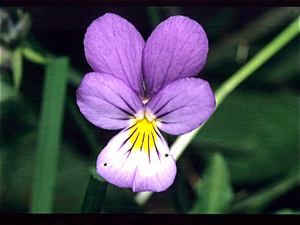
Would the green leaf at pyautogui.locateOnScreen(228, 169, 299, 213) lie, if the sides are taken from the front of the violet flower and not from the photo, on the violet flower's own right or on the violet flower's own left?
on the violet flower's own left

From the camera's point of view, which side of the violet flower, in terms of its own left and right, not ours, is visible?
front

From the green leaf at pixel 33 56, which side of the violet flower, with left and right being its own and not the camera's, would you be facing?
right

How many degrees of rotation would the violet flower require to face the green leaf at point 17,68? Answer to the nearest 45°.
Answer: approximately 90° to its right

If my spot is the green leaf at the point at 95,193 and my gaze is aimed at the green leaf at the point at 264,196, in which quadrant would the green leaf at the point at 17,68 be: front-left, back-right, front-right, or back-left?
back-left

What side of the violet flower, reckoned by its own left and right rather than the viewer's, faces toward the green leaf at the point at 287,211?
left
